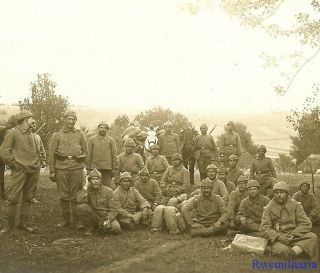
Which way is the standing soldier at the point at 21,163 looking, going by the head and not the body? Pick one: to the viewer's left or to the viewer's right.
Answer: to the viewer's right

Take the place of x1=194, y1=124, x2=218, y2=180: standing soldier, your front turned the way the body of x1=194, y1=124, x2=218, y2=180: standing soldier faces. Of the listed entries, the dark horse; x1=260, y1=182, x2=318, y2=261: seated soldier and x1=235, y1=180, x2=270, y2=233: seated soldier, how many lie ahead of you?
2

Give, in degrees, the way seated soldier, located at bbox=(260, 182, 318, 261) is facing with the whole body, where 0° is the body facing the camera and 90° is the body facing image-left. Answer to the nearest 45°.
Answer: approximately 0°

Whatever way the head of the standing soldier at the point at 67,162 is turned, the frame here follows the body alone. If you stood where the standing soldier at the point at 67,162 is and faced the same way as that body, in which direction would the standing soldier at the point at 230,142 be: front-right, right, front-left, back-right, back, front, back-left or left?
back-left

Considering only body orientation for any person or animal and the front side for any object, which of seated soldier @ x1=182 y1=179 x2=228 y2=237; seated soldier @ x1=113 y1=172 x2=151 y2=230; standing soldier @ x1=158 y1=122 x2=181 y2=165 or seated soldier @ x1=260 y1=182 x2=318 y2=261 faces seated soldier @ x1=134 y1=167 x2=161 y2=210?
the standing soldier

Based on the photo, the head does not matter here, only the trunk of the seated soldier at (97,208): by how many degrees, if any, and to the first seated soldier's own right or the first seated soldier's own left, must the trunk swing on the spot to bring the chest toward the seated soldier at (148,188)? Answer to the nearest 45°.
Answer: approximately 135° to the first seated soldier's own left

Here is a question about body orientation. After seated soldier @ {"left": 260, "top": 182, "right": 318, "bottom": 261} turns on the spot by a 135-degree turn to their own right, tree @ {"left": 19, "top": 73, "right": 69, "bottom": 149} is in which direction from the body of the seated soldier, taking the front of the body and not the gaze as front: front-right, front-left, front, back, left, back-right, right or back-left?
front

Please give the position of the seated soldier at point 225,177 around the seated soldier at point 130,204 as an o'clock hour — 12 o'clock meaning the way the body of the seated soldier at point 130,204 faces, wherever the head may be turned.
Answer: the seated soldier at point 225,177 is roughly at 8 o'clock from the seated soldier at point 130,204.

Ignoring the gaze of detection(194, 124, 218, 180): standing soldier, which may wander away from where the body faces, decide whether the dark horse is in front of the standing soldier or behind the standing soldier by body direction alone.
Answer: behind

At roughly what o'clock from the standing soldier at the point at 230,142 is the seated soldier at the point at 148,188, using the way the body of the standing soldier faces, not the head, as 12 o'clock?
The seated soldier is roughly at 1 o'clock from the standing soldier.

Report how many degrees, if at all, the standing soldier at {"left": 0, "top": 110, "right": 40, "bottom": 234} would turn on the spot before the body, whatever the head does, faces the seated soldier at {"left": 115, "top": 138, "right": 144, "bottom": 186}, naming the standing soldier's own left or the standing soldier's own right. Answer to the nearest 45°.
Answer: approximately 90° to the standing soldier's own left
